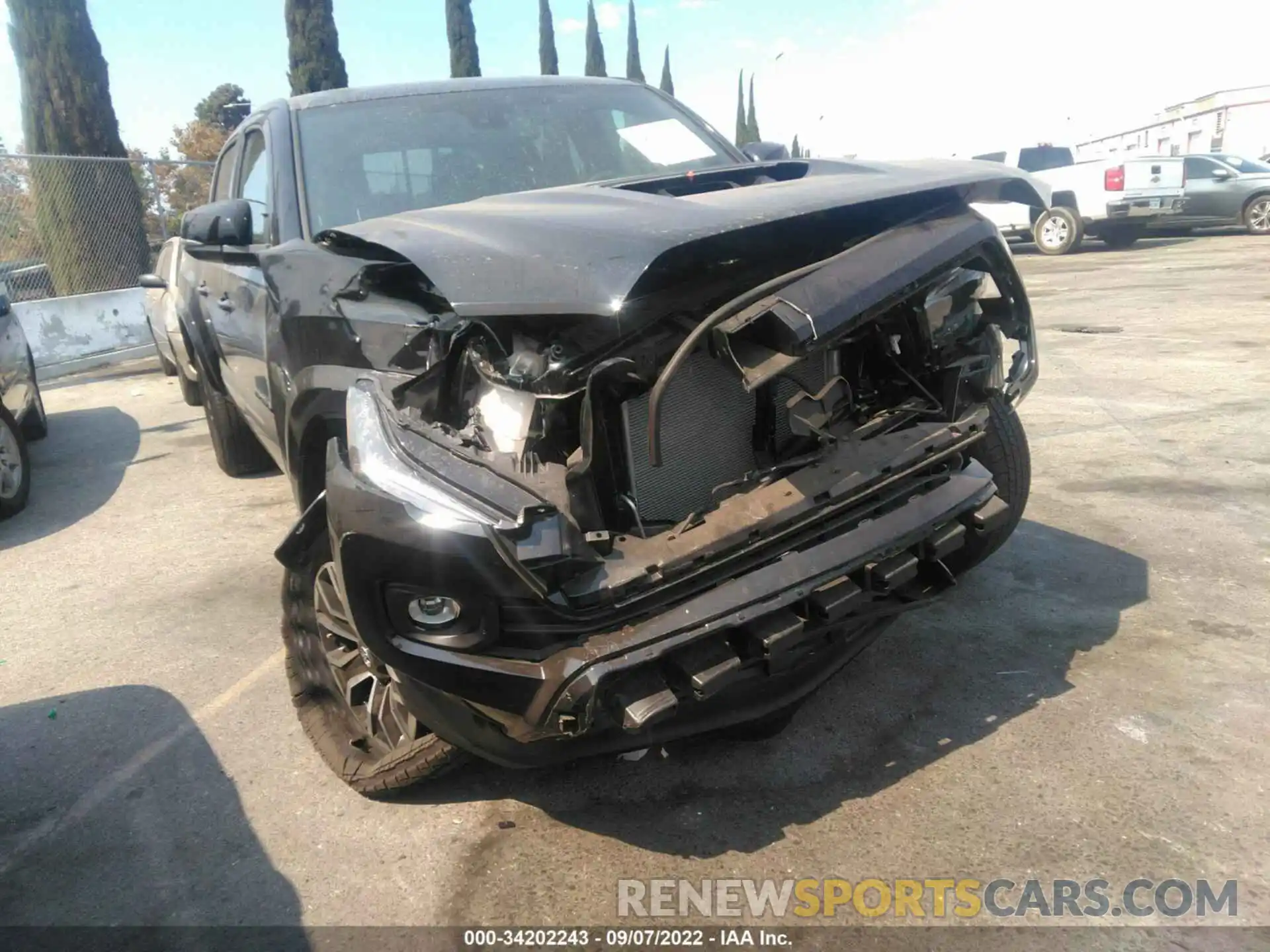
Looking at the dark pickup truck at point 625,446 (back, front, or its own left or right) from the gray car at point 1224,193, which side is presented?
left

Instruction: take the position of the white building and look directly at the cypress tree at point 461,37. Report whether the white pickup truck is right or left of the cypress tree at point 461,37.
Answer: left

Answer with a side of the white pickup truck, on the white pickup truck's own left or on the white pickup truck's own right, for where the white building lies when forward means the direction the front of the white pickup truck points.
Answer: on the white pickup truck's own right

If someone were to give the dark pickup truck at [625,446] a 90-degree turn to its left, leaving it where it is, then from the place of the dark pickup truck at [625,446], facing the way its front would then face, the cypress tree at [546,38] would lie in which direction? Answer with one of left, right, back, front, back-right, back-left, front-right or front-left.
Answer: front-left

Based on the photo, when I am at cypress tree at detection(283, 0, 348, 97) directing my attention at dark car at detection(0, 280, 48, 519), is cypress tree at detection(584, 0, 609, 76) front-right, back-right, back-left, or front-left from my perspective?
back-left

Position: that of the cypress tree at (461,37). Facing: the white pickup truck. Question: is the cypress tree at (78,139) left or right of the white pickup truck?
right

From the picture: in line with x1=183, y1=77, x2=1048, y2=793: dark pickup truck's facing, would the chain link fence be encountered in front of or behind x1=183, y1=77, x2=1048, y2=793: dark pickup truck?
behind

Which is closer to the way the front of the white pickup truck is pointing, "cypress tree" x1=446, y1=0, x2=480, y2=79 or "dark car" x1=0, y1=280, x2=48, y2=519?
the cypress tree
